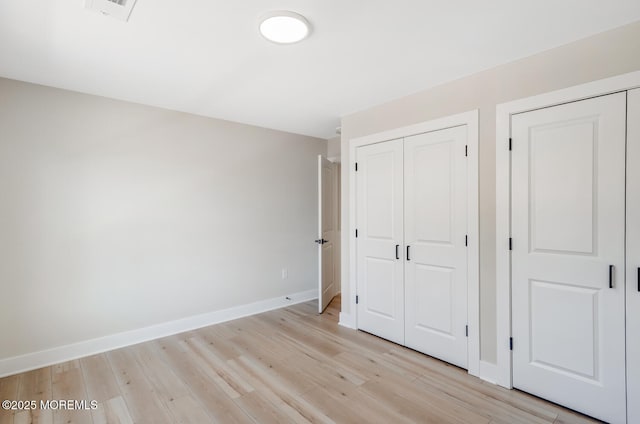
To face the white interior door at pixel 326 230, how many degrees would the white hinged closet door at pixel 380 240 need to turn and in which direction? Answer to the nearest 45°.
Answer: approximately 90° to its right

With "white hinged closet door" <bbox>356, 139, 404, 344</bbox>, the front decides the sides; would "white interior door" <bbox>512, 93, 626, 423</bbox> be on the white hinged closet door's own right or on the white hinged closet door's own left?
on the white hinged closet door's own left

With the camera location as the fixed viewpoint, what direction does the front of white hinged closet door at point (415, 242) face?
facing the viewer and to the left of the viewer

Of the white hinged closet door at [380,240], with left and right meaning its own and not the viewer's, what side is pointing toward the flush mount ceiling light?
front

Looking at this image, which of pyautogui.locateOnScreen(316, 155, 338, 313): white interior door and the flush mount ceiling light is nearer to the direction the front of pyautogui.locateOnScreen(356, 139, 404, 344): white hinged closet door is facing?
the flush mount ceiling light

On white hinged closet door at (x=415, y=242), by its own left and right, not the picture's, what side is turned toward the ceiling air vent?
front

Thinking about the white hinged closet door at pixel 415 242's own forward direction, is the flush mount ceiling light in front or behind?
in front

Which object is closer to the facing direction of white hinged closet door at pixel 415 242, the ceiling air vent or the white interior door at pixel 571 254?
the ceiling air vent

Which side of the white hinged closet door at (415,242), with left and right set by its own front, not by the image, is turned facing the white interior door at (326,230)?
right

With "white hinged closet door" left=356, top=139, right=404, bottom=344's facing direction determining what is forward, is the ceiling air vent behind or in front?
in front
